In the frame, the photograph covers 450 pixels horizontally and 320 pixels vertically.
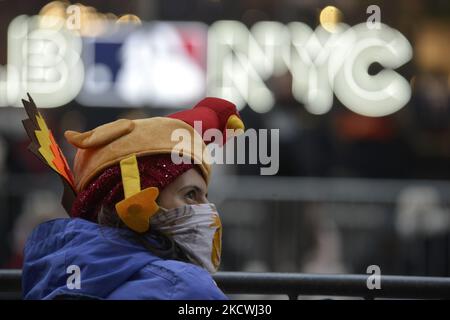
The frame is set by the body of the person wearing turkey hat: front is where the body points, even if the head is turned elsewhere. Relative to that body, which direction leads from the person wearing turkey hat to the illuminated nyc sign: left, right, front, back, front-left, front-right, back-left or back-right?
left

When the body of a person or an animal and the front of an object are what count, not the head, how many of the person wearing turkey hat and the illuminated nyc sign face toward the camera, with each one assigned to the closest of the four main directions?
1

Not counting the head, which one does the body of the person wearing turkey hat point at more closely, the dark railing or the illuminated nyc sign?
the dark railing

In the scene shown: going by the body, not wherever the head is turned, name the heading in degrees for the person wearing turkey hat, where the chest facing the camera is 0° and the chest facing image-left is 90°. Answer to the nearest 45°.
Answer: approximately 270°

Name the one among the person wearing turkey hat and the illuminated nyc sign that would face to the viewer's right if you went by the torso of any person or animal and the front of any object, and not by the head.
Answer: the person wearing turkey hat

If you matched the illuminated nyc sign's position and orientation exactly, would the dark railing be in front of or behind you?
in front

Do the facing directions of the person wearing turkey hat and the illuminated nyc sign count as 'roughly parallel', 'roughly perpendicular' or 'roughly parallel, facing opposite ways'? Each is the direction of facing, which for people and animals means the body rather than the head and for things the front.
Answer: roughly perpendicular

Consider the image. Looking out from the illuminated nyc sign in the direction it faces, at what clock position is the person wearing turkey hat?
The person wearing turkey hat is roughly at 12 o'clock from the illuminated nyc sign.

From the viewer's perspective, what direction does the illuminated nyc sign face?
toward the camera
